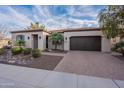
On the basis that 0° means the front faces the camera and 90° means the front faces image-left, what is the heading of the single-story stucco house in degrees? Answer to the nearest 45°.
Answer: approximately 0°

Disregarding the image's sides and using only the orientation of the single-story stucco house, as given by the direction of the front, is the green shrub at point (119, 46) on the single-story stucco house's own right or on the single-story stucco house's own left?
on the single-story stucco house's own left
